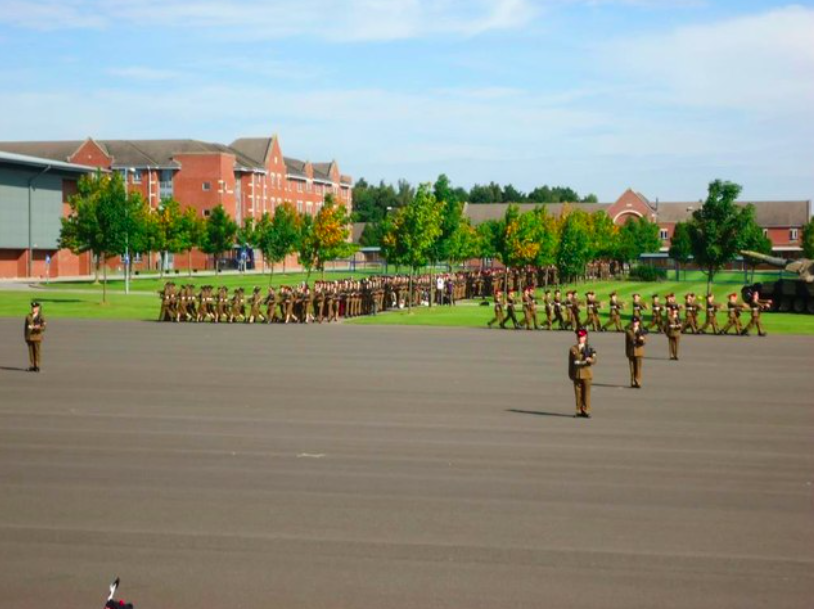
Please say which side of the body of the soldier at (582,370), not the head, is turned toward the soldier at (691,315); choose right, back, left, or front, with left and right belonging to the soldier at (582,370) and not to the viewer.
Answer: back

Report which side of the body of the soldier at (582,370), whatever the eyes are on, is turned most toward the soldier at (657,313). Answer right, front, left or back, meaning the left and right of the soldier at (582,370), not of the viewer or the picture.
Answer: back

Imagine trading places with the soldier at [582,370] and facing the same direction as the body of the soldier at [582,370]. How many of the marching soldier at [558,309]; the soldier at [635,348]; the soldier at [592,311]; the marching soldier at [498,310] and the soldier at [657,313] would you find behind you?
5

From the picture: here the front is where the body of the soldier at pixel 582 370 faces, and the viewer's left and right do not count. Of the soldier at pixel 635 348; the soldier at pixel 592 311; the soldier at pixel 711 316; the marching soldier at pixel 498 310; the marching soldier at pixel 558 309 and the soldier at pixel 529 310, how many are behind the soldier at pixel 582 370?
6

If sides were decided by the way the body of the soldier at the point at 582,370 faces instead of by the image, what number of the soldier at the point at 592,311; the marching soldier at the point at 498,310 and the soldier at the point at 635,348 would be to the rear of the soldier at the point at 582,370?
3

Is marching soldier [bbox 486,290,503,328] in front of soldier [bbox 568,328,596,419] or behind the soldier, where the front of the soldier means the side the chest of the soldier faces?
behind

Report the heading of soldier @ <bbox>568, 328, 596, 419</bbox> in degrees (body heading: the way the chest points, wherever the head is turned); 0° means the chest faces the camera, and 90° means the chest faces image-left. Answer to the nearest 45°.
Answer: approximately 0°

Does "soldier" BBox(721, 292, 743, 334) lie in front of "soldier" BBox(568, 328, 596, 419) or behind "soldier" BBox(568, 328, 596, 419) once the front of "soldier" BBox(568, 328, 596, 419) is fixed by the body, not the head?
behind

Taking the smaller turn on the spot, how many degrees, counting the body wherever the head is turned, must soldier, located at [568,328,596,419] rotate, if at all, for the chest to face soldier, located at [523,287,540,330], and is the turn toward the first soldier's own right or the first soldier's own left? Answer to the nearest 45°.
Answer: approximately 180°

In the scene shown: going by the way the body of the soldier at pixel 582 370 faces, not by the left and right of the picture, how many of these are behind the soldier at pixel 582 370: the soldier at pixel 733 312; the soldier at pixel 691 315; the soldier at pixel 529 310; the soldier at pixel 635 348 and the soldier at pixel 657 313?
5

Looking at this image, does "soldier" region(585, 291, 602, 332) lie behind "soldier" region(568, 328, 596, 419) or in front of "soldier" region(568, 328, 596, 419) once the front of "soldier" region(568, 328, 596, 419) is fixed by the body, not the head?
behind

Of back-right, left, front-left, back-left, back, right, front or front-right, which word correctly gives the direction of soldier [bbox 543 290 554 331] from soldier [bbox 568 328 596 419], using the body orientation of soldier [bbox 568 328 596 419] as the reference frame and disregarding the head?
back
